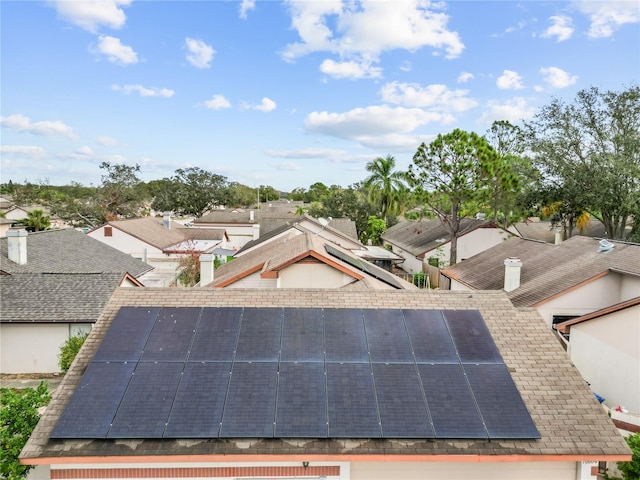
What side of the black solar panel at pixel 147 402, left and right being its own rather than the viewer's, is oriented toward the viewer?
front

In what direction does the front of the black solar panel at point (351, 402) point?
toward the camera

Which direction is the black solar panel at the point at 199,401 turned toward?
toward the camera

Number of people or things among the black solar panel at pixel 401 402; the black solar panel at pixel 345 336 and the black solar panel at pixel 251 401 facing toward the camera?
3

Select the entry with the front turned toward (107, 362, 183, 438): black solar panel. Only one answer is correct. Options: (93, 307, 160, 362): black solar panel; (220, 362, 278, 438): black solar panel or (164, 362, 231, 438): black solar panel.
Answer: (93, 307, 160, 362): black solar panel

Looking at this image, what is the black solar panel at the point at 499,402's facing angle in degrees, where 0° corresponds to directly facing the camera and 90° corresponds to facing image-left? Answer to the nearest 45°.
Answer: approximately 0°

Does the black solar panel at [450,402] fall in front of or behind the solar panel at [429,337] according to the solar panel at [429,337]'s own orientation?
in front

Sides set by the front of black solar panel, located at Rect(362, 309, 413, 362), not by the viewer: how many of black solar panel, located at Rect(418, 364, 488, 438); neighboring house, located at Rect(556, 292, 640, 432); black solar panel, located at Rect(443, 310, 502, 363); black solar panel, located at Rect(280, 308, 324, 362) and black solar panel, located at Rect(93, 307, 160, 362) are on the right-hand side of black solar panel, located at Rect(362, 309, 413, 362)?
2

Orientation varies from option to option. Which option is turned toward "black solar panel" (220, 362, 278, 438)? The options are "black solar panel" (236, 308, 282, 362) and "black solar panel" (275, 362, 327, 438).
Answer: "black solar panel" (236, 308, 282, 362)

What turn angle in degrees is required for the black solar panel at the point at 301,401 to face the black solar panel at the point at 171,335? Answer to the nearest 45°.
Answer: approximately 135° to its right

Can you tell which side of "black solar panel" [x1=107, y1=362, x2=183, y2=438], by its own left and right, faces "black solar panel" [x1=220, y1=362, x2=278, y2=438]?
left

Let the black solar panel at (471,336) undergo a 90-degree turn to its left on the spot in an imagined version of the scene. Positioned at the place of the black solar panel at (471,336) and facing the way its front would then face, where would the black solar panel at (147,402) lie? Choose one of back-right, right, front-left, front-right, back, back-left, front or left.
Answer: back-right
